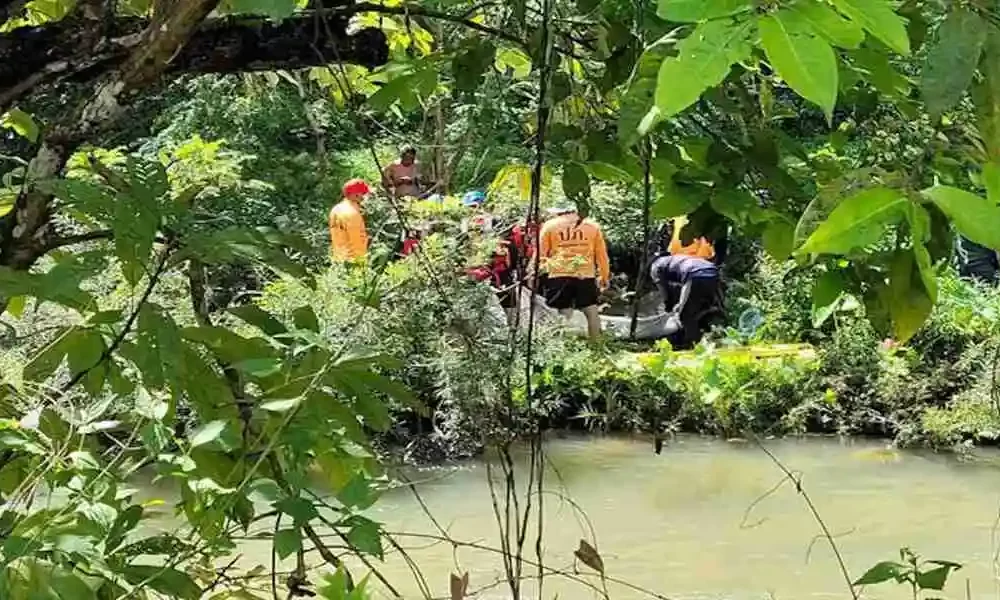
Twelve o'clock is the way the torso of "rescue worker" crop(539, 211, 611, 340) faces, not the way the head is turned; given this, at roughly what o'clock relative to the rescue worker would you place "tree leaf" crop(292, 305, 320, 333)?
The tree leaf is roughly at 6 o'clock from the rescue worker.

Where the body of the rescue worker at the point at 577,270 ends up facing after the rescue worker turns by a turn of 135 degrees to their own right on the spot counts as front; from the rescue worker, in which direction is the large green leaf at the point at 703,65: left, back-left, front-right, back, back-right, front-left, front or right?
front-right

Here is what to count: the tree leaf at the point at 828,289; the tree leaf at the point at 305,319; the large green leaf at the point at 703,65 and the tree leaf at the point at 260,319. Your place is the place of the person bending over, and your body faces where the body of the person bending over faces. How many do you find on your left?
4

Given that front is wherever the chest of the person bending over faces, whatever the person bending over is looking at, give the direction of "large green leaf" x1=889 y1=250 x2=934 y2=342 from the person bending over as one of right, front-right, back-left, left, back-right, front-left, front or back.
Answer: left

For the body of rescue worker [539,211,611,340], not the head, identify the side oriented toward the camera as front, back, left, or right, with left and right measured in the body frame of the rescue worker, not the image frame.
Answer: back

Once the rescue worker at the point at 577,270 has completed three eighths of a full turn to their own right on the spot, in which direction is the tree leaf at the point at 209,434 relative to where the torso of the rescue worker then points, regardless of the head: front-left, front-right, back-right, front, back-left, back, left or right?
front-right

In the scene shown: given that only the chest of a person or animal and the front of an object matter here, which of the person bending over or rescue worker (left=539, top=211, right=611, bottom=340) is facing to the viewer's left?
the person bending over

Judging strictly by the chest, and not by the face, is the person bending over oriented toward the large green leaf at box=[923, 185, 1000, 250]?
no

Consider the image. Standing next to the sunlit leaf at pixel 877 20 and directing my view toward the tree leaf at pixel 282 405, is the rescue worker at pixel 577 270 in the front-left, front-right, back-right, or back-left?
front-right

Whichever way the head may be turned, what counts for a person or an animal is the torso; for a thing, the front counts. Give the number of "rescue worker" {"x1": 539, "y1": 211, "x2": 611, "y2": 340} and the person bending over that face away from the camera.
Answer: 1

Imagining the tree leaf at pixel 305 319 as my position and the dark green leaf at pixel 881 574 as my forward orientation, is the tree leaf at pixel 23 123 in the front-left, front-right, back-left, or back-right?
back-left

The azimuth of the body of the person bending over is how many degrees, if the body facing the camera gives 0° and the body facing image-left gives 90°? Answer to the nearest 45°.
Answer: approximately 90°

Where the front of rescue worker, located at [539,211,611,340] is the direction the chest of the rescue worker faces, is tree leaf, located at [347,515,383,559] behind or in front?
behind

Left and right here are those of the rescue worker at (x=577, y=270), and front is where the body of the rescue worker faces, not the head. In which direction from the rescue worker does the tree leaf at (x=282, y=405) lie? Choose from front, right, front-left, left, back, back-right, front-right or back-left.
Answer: back

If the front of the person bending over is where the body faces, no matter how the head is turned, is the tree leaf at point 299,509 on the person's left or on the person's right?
on the person's left

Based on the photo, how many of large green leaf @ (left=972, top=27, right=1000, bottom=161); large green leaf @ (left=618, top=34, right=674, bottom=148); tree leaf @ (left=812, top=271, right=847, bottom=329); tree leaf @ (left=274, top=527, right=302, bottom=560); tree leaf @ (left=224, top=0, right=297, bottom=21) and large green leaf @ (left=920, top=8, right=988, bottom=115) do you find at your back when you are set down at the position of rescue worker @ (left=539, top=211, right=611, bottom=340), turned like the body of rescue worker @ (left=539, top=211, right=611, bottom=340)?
6

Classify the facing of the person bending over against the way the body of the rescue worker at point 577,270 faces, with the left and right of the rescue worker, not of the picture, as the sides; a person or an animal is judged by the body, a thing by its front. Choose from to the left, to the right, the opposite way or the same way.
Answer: to the left

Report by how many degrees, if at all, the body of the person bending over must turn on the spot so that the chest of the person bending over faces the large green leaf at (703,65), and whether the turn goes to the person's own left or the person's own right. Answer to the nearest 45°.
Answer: approximately 90° to the person's own left
